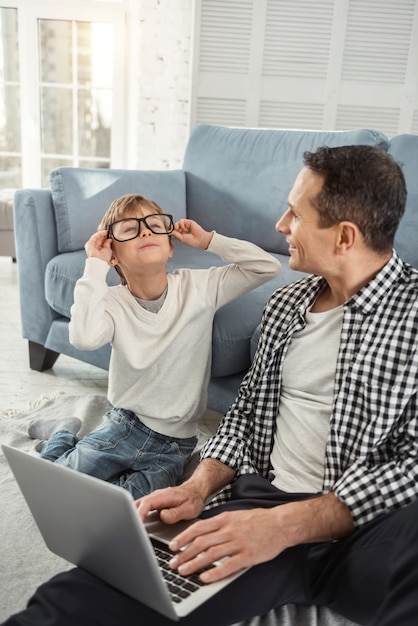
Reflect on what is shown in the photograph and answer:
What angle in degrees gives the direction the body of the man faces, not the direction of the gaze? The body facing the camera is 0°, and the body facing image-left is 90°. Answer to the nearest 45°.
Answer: approximately 45°

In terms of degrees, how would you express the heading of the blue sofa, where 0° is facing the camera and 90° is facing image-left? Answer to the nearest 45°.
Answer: approximately 45°

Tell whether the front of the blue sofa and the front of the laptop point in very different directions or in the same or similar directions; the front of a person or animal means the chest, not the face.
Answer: very different directions

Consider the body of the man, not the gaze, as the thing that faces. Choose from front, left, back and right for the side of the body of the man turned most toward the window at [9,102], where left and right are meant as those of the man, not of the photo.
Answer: right

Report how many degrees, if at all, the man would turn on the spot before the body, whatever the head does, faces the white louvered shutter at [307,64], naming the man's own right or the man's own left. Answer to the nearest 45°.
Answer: approximately 135° to the man's own right

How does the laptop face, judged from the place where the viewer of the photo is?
facing away from the viewer and to the right of the viewer

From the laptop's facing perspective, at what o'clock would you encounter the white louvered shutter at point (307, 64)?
The white louvered shutter is roughly at 11 o'clock from the laptop.

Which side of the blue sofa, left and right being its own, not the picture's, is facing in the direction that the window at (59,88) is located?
right

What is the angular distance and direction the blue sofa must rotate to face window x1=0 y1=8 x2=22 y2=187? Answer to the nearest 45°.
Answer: approximately 90° to its right

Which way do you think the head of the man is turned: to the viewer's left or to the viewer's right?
to the viewer's left
